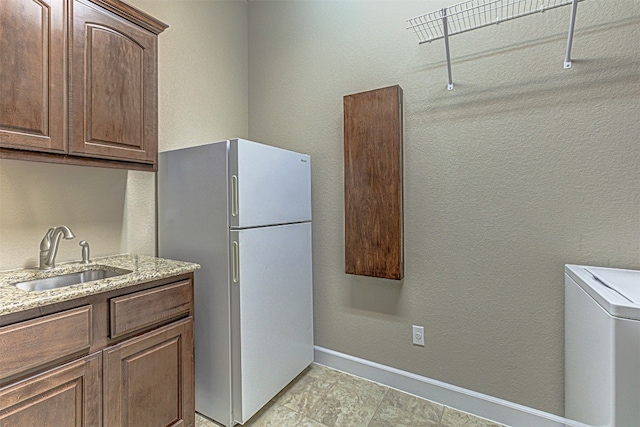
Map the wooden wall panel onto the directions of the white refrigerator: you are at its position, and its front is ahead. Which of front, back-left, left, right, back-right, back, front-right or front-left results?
front-left

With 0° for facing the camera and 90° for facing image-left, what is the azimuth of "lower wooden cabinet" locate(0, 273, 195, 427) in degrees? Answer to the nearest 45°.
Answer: approximately 315°

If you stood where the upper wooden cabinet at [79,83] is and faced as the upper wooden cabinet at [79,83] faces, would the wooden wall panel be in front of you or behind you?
in front
